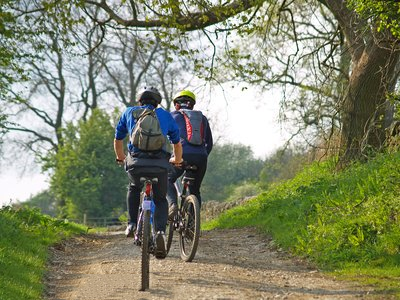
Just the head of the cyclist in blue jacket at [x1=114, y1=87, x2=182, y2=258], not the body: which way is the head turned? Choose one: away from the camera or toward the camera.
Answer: away from the camera

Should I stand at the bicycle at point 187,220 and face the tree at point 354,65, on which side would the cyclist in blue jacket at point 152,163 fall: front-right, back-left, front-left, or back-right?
back-right

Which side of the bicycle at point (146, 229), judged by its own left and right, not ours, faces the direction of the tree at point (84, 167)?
front

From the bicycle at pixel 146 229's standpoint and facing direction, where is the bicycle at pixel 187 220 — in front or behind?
in front

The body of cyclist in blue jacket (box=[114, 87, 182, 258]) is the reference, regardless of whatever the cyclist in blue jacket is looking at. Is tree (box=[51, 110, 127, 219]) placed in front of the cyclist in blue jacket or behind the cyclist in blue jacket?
in front

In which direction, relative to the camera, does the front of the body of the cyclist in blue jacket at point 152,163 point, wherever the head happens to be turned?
away from the camera

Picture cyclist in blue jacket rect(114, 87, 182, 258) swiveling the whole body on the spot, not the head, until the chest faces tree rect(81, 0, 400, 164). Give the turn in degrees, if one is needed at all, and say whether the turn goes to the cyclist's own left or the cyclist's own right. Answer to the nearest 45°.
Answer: approximately 45° to the cyclist's own right

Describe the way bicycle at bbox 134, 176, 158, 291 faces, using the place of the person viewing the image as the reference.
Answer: facing away from the viewer
